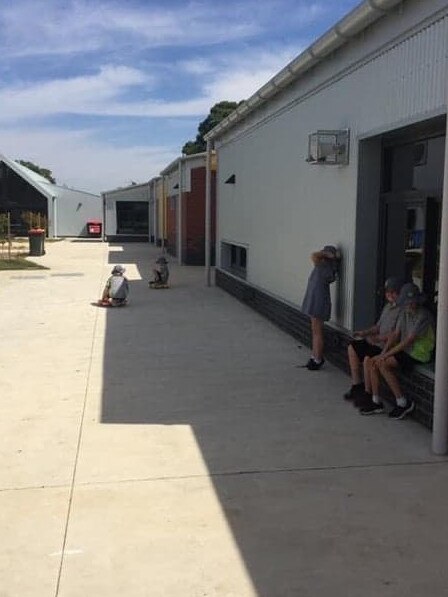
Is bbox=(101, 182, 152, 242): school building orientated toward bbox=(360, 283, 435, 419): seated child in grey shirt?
yes

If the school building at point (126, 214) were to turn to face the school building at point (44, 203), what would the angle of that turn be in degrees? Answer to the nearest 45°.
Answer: approximately 135° to its right

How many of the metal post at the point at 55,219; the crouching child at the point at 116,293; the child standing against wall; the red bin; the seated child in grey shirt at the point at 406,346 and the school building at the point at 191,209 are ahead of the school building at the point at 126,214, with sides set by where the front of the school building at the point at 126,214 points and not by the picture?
4

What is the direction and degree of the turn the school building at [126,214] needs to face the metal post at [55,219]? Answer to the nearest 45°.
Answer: approximately 135° to its right

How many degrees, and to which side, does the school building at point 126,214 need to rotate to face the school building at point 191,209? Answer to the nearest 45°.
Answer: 0° — it already faces it

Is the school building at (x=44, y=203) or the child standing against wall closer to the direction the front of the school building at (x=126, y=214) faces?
the child standing against wall

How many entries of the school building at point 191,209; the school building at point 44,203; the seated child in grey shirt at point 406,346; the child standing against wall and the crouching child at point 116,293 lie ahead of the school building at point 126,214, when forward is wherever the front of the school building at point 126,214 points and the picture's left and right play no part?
4

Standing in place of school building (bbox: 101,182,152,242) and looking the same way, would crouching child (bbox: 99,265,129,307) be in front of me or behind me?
in front

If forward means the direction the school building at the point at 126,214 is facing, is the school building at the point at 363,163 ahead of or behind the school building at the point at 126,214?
ahead

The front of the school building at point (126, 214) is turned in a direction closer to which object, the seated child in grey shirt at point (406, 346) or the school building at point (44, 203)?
the seated child in grey shirt

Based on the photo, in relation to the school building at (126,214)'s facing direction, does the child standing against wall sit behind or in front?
in front

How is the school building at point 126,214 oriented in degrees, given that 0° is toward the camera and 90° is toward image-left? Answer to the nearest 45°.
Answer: approximately 0°
